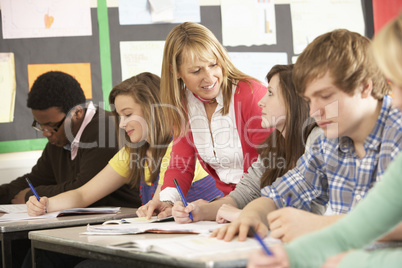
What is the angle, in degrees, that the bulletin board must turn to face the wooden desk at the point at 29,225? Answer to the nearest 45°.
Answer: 0° — it already faces it

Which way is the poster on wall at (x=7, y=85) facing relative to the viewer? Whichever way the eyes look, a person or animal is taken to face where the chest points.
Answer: toward the camera

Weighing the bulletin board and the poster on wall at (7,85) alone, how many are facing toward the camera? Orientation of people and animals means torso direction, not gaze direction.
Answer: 2

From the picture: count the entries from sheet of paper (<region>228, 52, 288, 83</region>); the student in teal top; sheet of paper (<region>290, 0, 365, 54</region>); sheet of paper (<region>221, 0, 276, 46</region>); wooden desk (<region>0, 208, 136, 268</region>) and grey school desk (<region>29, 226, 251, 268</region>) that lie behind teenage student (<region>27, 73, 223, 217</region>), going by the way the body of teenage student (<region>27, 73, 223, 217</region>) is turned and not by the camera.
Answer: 3

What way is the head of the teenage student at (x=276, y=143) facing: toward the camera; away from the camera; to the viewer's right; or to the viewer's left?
to the viewer's left

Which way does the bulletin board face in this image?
toward the camera

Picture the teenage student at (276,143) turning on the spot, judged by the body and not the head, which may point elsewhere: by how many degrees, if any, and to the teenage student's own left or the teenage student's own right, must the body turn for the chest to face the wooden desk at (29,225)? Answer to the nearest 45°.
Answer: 0° — they already face it
